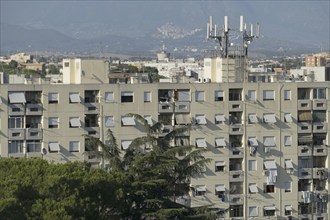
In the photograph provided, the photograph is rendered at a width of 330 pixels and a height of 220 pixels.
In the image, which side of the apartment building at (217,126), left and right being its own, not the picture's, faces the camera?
front

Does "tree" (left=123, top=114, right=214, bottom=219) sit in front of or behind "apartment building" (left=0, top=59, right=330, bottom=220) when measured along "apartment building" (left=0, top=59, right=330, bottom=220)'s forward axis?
in front
